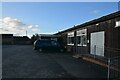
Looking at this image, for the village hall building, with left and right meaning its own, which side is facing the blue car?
right

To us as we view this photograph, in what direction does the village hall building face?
facing the viewer and to the left of the viewer
